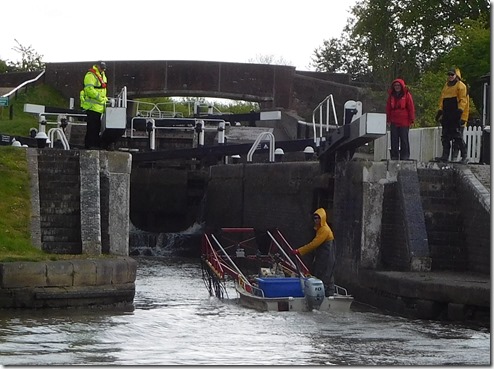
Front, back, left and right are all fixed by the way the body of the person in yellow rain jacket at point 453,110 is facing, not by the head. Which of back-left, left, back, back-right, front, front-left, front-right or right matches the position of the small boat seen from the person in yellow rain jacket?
front

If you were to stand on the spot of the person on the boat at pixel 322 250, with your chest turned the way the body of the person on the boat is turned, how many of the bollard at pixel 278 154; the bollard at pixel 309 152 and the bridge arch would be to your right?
3

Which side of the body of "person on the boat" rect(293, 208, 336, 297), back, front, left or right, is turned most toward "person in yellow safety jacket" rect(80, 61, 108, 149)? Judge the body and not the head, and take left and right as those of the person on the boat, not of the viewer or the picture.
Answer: front

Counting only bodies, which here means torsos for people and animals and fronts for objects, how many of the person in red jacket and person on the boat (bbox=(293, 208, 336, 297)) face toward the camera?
1

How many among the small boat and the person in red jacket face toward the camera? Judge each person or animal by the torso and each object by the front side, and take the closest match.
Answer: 1

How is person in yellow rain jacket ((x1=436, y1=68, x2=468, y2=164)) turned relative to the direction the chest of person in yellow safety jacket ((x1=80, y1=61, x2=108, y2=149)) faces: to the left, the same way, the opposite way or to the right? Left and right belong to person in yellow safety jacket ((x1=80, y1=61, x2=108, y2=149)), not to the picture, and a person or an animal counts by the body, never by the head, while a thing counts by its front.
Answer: to the right

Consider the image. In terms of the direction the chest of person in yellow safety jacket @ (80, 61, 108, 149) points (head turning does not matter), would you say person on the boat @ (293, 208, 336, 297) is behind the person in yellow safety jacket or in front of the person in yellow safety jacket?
in front

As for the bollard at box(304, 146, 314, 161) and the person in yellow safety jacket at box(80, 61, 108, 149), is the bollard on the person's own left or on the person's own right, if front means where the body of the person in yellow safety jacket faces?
on the person's own left

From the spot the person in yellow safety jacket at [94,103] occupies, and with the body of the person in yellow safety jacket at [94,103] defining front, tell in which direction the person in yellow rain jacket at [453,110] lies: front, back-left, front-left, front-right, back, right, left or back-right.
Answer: front-left

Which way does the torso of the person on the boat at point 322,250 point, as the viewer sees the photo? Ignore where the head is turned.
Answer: to the viewer's left

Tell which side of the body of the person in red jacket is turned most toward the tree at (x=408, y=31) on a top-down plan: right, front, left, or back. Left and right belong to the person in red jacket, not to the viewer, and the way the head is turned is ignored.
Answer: back

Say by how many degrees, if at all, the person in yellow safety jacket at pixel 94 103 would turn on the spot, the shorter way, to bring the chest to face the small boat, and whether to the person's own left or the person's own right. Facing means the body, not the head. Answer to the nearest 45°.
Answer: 0° — they already face it

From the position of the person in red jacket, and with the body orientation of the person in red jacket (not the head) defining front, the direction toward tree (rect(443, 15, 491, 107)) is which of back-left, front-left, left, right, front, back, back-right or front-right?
back

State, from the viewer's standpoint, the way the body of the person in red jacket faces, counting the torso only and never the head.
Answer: toward the camera

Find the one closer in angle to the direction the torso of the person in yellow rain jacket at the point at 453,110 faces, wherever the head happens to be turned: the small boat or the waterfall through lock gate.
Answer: the small boat
